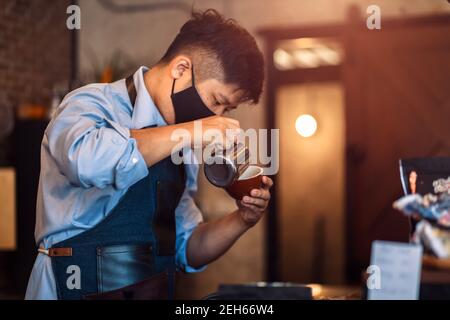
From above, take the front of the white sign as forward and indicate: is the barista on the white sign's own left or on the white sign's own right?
on the white sign's own right

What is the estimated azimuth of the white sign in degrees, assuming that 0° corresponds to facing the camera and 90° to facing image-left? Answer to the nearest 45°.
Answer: approximately 0°

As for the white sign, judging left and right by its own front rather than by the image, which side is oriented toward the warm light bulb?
back

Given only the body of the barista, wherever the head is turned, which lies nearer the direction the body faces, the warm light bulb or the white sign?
the white sign

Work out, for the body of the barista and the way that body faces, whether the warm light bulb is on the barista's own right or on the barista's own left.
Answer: on the barista's own left

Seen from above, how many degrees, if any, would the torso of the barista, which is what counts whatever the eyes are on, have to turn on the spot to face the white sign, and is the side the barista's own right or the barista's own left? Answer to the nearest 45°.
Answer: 0° — they already face it

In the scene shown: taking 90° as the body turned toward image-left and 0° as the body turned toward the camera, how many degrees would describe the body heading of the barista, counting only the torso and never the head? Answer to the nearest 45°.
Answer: approximately 315°

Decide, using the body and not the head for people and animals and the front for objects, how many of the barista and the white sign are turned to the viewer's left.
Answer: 0
